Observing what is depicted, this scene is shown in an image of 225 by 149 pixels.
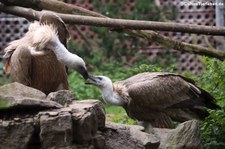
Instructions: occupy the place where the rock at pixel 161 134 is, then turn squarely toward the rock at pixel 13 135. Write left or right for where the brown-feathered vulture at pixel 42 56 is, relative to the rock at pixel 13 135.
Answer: right

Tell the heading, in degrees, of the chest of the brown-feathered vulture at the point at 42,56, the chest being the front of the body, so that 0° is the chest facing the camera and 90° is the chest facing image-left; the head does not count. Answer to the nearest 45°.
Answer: approximately 315°

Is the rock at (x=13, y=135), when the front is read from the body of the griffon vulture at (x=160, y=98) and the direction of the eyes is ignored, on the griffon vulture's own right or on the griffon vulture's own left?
on the griffon vulture's own left

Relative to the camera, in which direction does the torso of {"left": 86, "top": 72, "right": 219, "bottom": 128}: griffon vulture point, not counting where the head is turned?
to the viewer's left

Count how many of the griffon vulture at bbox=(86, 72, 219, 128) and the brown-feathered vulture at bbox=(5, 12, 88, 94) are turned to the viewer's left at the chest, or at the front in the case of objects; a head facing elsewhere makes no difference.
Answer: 1
